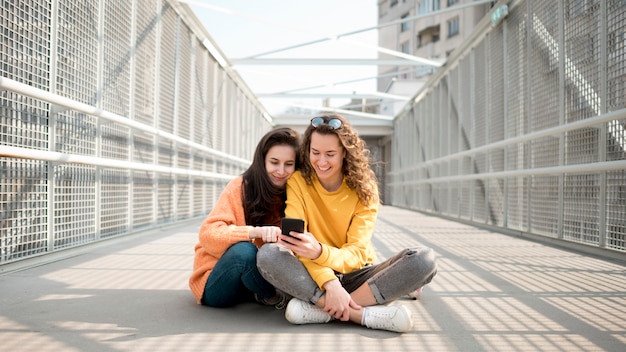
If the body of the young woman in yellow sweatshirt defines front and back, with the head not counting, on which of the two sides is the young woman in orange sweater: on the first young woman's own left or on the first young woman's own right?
on the first young woman's own right

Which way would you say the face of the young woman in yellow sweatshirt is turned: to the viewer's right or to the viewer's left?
to the viewer's left

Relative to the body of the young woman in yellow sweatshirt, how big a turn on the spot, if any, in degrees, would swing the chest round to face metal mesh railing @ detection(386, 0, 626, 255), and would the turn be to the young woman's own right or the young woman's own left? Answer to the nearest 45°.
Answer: approximately 135° to the young woman's own left

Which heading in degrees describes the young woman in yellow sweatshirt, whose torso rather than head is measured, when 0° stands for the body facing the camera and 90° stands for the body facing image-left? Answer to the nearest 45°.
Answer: approximately 0°

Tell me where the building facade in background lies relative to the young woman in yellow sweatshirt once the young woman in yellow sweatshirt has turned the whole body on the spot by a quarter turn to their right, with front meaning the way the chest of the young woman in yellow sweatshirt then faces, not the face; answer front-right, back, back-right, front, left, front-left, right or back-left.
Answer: right

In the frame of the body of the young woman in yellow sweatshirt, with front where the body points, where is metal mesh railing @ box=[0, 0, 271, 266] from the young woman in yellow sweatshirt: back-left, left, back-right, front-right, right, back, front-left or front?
back-right

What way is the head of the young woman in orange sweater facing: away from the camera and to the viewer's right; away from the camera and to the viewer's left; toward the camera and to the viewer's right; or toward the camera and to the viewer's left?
toward the camera and to the viewer's right
